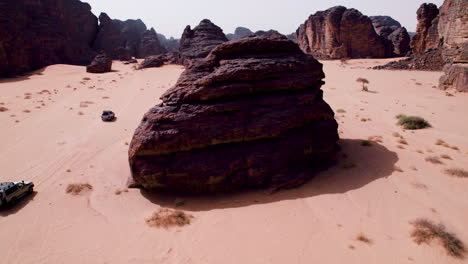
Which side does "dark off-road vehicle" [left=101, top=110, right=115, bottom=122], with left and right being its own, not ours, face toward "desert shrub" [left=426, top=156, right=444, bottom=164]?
left

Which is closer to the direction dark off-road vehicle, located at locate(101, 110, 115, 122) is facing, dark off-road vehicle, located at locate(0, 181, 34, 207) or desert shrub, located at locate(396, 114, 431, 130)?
the dark off-road vehicle

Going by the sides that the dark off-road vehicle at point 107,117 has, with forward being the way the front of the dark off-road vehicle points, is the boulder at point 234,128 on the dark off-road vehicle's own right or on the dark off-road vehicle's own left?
on the dark off-road vehicle's own left

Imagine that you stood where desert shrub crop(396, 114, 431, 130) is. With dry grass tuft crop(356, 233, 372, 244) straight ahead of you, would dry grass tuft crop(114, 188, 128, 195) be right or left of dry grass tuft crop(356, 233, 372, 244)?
right
